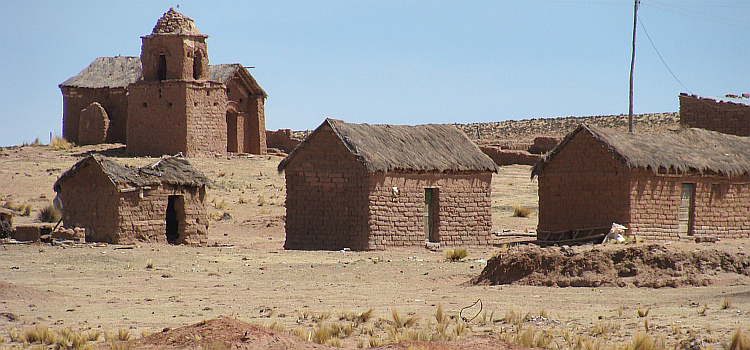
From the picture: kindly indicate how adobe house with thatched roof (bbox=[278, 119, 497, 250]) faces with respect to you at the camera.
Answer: facing the viewer and to the right of the viewer

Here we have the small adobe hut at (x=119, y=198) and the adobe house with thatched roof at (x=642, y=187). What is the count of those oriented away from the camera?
0

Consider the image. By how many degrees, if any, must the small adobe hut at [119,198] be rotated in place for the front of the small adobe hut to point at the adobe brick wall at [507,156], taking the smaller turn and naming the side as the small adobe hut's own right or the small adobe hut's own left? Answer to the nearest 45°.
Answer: approximately 90° to the small adobe hut's own left

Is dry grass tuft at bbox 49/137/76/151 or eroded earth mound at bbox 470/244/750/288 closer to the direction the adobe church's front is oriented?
the eroded earth mound

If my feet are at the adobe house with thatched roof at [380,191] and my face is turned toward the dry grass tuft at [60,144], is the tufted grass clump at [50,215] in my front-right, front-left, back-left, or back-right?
front-left

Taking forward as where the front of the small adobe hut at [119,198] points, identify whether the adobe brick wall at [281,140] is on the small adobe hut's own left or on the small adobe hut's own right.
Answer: on the small adobe hut's own left

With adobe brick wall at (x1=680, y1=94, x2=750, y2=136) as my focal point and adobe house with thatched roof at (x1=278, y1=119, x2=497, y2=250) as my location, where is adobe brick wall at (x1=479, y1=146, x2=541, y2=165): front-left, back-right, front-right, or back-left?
front-left

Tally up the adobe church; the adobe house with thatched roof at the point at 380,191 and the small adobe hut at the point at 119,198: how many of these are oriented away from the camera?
0

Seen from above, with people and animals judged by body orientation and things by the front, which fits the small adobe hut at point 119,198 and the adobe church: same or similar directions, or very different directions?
same or similar directions

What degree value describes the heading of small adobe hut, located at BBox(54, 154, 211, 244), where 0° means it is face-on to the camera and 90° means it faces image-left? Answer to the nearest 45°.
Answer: approximately 315°

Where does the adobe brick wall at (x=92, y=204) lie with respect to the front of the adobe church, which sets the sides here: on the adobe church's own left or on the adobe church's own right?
on the adobe church's own right

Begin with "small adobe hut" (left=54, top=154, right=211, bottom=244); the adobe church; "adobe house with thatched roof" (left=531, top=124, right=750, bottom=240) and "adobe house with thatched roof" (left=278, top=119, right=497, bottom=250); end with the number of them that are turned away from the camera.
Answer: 0

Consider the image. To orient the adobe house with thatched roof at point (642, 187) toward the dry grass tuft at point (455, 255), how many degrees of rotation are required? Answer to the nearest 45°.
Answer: approximately 90° to its right

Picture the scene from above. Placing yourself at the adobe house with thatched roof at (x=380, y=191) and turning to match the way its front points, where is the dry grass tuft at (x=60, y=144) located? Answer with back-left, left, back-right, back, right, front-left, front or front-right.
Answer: back

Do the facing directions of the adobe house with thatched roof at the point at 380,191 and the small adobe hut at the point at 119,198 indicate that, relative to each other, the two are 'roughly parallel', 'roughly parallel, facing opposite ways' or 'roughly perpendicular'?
roughly parallel
